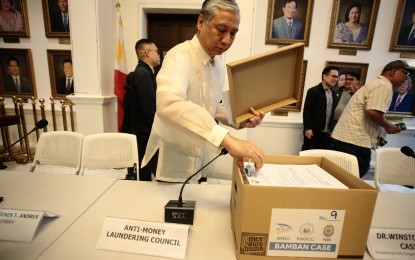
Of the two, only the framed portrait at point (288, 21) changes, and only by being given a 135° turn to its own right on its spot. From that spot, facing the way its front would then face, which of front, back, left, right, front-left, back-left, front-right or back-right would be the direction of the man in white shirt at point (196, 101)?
back-left

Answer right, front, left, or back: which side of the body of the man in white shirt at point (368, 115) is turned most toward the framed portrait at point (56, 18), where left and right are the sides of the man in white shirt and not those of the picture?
back

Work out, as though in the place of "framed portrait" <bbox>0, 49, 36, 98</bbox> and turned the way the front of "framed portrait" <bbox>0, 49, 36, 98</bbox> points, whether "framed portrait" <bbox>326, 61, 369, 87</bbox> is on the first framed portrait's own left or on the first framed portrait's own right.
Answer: on the first framed portrait's own left

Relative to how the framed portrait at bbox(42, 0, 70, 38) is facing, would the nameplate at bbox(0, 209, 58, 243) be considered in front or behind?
in front

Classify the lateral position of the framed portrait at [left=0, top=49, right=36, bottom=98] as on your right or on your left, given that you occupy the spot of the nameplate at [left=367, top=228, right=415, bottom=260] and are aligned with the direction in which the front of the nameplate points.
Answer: on your right

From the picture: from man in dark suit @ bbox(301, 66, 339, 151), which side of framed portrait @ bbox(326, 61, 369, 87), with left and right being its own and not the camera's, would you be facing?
front

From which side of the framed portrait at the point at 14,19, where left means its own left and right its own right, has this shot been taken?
front

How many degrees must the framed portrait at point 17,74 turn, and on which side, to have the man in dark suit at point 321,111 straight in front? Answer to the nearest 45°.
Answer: approximately 45° to its left

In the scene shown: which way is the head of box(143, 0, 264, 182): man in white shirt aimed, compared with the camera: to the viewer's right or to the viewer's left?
to the viewer's right

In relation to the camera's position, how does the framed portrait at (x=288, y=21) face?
facing the viewer

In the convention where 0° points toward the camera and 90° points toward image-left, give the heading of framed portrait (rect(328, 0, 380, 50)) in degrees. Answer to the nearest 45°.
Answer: approximately 0°

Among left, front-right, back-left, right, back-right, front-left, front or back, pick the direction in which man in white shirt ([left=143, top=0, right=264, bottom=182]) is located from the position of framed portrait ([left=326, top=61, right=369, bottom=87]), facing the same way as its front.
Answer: front

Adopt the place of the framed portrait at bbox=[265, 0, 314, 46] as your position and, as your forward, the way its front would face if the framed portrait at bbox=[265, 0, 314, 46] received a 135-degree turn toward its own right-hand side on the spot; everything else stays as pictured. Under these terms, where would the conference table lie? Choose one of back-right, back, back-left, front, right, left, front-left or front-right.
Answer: back-left

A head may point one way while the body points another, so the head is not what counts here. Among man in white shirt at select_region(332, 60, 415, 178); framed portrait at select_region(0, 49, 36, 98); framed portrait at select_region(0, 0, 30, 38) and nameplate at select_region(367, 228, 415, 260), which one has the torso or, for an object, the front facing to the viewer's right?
the man in white shirt

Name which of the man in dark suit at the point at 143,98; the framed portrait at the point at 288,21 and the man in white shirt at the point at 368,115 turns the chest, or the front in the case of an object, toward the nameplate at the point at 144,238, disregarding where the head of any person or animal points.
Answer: the framed portrait

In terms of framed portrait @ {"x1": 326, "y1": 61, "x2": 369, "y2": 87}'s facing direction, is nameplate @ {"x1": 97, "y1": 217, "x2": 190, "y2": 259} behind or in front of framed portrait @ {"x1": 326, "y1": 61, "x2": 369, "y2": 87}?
in front
